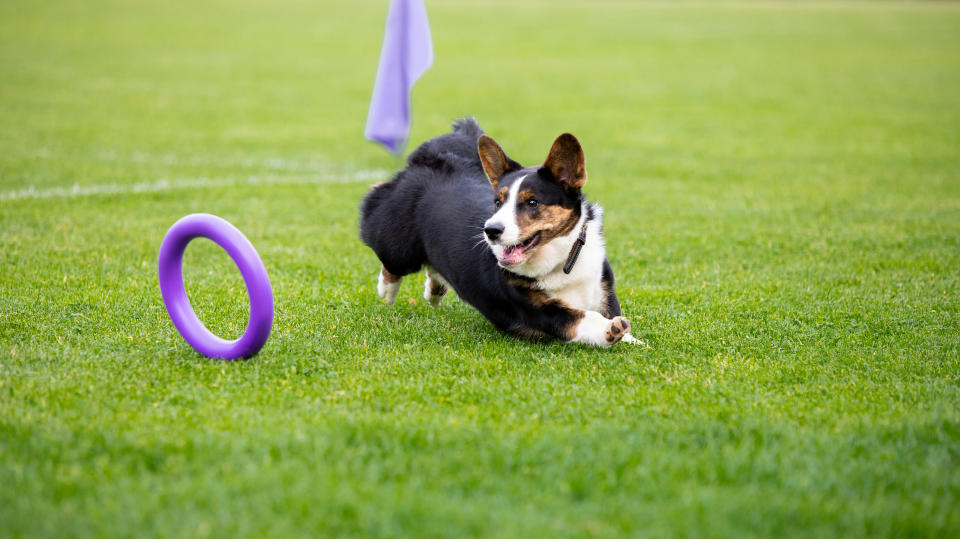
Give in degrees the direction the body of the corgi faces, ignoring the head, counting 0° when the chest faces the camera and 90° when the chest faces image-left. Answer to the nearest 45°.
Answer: approximately 315°

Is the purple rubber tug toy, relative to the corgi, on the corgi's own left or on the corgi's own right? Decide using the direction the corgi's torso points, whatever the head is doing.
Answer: on the corgi's own right

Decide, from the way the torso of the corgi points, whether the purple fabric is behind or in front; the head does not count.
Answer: behind
